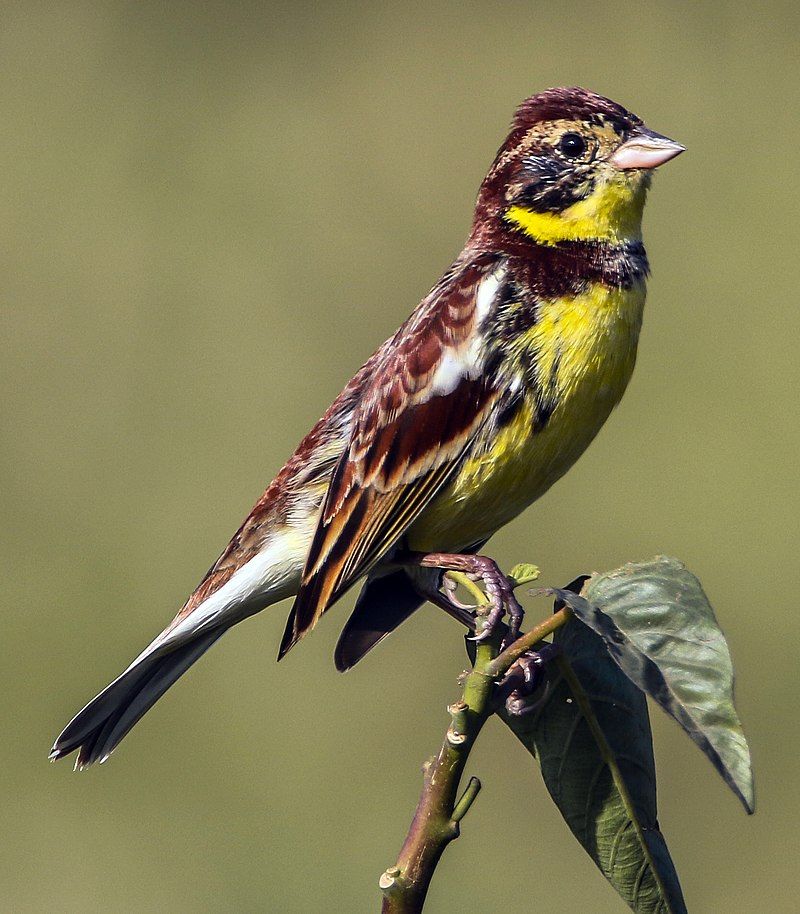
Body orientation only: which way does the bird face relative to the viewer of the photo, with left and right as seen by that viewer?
facing to the right of the viewer
